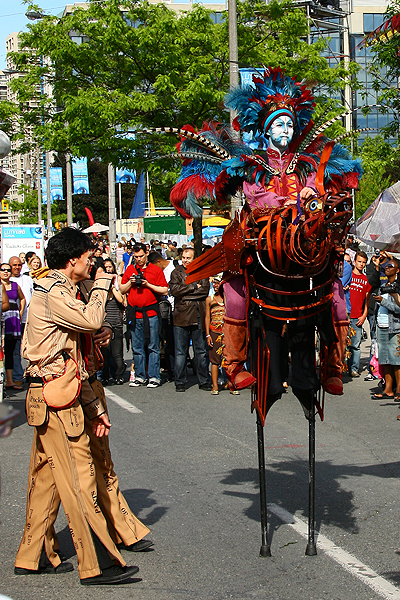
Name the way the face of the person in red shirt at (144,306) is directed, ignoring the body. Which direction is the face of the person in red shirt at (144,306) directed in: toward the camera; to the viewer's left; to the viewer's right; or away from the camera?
toward the camera

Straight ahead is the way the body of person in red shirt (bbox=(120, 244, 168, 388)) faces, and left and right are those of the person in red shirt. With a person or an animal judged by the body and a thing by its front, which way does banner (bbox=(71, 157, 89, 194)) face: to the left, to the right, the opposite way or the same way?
the same way

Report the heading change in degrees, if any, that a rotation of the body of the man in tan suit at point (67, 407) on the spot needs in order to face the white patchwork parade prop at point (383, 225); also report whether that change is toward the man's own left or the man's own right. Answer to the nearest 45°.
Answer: approximately 45° to the man's own left

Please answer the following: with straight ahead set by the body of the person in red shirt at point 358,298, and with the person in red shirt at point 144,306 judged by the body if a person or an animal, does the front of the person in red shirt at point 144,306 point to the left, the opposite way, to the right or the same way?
the same way

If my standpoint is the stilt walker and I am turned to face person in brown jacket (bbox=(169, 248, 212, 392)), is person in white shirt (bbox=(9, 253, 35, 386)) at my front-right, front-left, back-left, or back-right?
front-left

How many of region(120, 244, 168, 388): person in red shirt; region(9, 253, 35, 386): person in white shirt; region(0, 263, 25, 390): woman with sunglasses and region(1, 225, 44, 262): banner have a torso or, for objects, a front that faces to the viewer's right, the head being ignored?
0

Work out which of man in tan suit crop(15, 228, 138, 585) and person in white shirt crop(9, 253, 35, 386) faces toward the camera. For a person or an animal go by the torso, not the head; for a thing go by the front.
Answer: the person in white shirt

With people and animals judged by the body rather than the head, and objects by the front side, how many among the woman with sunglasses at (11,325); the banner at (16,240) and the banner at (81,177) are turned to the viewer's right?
0

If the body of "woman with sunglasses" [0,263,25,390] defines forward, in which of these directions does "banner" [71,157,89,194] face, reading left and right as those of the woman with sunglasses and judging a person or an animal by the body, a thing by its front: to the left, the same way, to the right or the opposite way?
the same way

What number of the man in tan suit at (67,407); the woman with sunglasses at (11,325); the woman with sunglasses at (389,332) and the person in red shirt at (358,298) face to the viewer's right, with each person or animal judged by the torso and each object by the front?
1

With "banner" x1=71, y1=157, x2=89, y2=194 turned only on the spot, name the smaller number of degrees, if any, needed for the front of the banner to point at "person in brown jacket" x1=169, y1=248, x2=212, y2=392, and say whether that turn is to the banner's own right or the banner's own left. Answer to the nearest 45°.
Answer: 0° — it already faces them

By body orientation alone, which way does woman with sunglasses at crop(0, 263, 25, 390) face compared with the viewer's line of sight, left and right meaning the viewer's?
facing the viewer

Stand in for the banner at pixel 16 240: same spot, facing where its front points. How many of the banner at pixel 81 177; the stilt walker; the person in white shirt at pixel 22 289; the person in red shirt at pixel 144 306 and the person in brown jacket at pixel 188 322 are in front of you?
4

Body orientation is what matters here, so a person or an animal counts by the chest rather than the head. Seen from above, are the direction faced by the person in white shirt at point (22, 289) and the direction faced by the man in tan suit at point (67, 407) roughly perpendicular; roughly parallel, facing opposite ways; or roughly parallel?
roughly perpendicular

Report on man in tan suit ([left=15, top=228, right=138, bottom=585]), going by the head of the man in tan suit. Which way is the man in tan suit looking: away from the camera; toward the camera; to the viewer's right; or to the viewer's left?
to the viewer's right

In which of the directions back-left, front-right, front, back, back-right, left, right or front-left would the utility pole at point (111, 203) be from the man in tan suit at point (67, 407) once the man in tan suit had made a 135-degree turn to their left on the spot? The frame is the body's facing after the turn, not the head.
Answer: front-right

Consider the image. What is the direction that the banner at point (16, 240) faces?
toward the camera

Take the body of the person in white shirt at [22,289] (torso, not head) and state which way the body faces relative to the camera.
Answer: toward the camera

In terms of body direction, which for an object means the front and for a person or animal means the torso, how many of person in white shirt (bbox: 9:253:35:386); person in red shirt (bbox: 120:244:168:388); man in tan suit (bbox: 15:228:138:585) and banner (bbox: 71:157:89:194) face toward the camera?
3

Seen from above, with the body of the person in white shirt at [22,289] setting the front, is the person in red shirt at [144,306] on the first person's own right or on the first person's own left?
on the first person's own left
